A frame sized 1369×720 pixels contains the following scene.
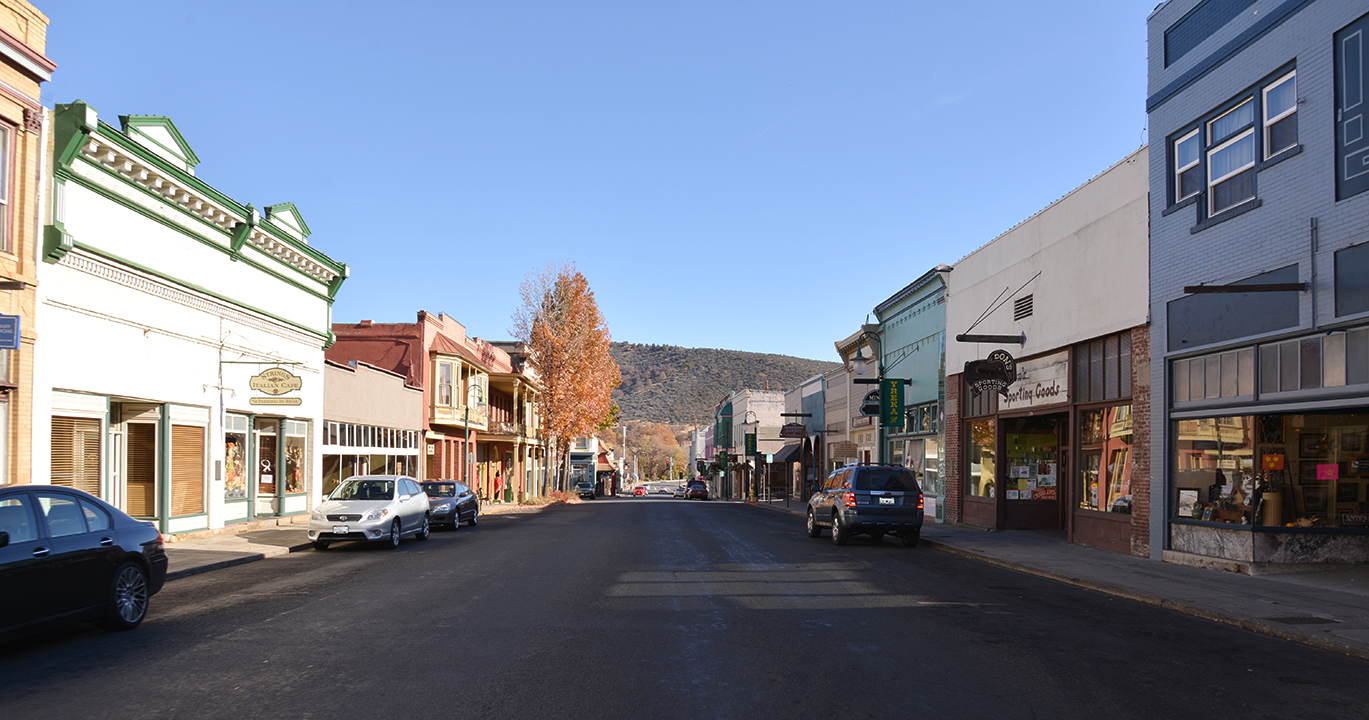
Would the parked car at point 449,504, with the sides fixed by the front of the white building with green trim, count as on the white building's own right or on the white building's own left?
on the white building's own left

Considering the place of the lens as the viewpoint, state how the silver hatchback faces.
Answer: facing the viewer and to the left of the viewer

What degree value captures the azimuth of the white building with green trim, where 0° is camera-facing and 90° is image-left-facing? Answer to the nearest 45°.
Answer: approximately 315°

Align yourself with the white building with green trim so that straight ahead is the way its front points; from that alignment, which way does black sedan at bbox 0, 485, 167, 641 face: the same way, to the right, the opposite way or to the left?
to the right

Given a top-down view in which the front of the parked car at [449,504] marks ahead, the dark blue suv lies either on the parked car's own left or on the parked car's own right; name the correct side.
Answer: on the parked car's own left

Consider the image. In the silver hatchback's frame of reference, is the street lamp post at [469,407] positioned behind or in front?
behind

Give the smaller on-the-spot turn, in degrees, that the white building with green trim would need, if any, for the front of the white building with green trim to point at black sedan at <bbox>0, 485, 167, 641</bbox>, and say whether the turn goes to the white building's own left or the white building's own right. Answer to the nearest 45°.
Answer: approximately 45° to the white building's own right

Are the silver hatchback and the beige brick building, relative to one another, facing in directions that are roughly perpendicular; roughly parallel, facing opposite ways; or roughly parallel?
roughly perpendicular

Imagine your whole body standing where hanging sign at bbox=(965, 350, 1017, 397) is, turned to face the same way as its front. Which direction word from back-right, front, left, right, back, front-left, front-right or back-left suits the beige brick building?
front-right

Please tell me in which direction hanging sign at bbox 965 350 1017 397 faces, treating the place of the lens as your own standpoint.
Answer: facing the viewer

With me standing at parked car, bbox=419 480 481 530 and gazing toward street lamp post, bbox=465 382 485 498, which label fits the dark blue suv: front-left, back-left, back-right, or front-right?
back-right

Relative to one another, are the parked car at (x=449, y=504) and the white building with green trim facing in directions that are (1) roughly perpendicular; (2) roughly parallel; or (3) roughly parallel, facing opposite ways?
roughly perpendicular

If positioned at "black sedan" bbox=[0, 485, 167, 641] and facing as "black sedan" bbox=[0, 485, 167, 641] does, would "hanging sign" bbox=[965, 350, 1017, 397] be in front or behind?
behind

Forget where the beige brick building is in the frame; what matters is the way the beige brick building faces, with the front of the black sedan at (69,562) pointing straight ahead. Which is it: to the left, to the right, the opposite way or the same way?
to the left
